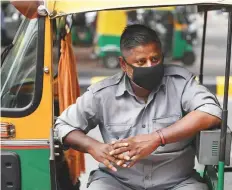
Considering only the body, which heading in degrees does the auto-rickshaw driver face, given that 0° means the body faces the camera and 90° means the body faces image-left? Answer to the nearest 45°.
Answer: approximately 0°

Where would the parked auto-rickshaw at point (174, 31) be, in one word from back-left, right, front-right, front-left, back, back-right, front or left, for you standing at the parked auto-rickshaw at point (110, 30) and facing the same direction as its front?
front-left

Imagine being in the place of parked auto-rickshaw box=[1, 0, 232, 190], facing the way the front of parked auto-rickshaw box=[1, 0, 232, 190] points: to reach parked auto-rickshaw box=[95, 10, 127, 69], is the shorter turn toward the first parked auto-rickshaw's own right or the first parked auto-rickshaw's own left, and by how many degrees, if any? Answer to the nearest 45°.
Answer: approximately 135° to the first parked auto-rickshaw's own right

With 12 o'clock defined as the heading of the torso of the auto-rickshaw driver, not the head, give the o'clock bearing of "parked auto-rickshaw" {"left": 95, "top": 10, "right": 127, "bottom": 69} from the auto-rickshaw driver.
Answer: The parked auto-rickshaw is roughly at 6 o'clock from the auto-rickshaw driver.

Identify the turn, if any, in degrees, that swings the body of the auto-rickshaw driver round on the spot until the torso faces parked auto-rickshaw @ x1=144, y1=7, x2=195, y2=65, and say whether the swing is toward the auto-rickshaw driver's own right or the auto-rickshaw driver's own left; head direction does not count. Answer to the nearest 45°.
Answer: approximately 180°
